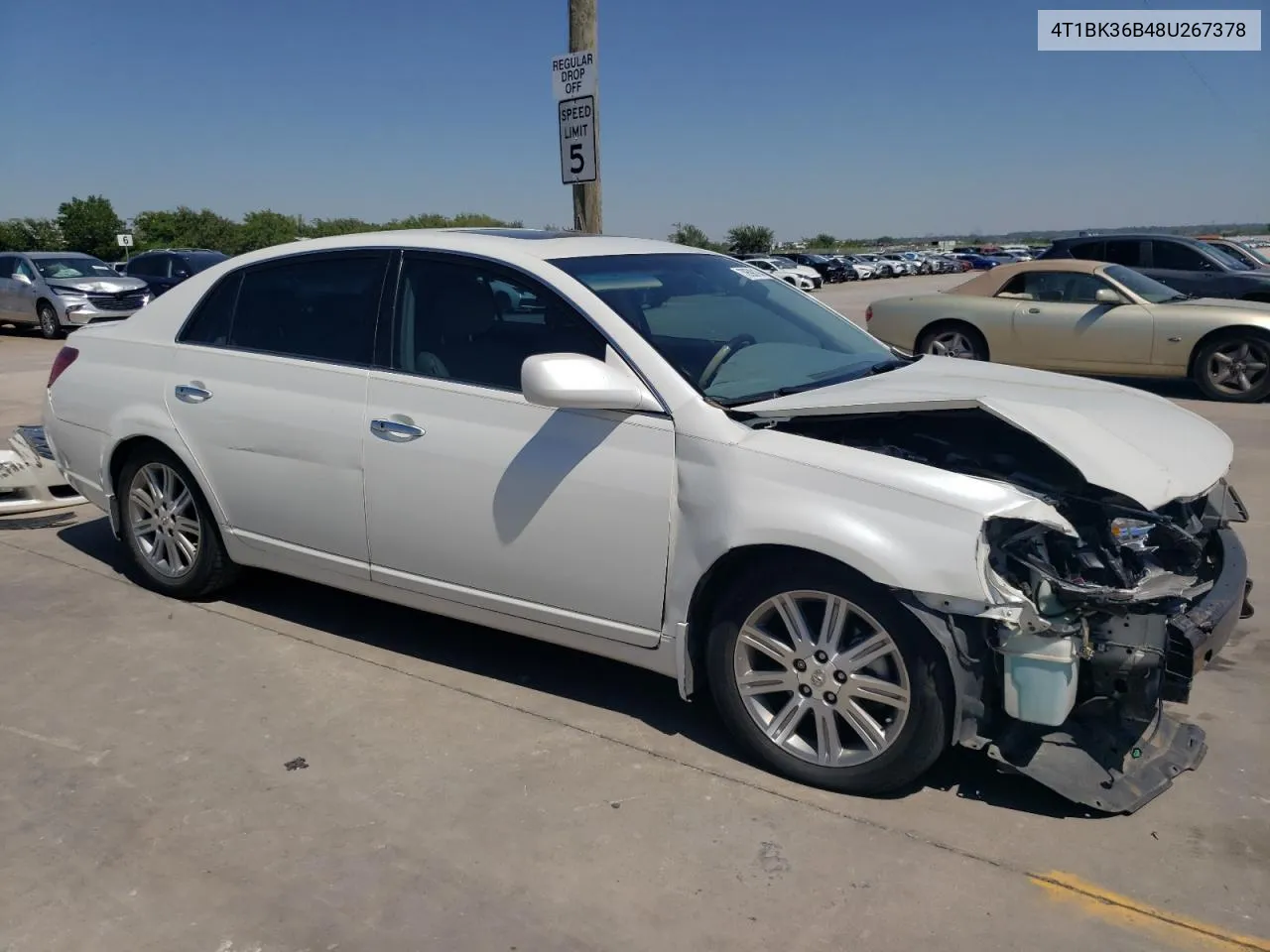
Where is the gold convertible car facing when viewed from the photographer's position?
facing to the right of the viewer

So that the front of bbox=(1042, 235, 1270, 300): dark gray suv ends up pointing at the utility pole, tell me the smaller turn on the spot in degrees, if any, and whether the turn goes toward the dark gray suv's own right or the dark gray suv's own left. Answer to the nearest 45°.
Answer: approximately 135° to the dark gray suv's own right

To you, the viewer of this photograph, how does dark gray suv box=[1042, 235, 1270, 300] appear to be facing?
facing to the right of the viewer

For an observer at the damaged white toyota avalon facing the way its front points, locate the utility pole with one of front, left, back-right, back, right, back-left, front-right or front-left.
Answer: back-left

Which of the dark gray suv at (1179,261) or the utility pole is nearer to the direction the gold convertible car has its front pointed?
the dark gray suv

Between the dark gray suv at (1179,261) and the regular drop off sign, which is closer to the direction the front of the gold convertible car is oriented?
the dark gray suv

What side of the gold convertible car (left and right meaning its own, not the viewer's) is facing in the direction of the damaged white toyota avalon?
right

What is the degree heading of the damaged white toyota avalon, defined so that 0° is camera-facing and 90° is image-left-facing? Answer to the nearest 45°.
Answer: approximately 315°

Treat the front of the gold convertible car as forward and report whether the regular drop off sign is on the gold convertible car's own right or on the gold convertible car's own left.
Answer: on the gold convertible car's own right

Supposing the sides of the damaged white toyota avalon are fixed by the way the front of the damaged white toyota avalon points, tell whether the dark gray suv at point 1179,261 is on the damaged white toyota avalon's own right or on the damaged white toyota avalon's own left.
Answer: on the damaged white toyota avalon's own left
